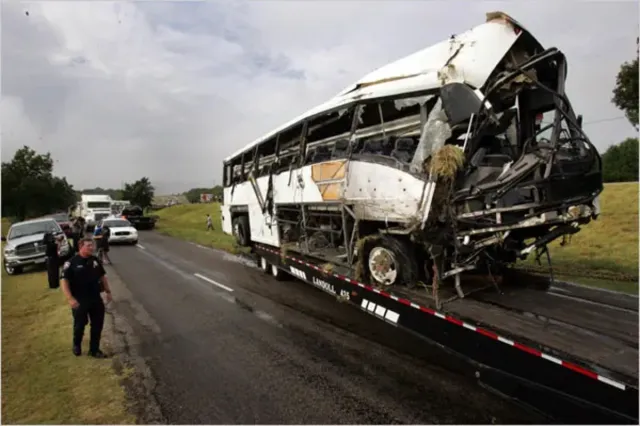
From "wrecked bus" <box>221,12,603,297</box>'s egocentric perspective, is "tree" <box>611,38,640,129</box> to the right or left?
on its left

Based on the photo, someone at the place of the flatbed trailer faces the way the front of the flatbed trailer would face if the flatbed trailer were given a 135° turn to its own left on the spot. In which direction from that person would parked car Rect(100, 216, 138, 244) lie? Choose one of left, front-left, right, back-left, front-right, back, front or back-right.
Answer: front-left

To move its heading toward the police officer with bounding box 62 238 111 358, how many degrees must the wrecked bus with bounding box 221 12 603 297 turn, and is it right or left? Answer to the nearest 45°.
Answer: approximately 135° to its right

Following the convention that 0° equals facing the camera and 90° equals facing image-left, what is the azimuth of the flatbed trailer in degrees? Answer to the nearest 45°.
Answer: approximately 315°

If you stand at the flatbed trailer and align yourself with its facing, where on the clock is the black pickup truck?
The black pickup truck is roughly at 6 o'clock from the flatbed trailer.

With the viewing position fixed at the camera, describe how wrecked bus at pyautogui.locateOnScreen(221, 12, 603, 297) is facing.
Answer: facing the viewer and to the right of the viewer

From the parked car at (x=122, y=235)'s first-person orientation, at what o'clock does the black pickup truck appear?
The black pickup truck is roughly at 6 o'clock from the parked car.

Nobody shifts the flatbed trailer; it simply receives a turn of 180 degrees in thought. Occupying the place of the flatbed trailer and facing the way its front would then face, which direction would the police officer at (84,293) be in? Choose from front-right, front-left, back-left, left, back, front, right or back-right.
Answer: front-left

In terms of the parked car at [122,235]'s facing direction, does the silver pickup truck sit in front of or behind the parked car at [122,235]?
in front

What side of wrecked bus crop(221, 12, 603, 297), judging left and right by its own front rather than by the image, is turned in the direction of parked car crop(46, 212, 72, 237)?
back

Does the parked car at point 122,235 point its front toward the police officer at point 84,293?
yes

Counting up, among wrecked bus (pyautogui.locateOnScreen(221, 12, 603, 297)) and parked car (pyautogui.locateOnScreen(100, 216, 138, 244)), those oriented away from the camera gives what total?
0

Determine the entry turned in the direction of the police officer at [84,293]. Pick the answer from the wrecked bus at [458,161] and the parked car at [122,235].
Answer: the parked car

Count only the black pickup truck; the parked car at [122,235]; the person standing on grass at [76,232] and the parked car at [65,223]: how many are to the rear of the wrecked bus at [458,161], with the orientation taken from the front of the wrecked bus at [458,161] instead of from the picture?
4

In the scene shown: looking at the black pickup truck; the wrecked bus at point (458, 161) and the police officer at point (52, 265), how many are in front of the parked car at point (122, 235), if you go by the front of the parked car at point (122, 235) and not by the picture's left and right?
2

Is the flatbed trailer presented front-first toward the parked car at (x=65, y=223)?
no

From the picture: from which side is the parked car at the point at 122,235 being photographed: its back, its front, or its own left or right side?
front

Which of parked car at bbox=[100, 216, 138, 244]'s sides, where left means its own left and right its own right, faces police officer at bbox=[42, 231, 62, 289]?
front
